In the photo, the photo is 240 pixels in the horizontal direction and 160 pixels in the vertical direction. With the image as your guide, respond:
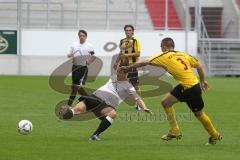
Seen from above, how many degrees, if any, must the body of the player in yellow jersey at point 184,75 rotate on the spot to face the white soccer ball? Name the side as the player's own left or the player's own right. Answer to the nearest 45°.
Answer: approximately 45° to the player's own left

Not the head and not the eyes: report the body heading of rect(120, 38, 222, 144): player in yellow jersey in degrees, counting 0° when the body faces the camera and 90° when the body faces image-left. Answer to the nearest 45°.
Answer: approximately 135°

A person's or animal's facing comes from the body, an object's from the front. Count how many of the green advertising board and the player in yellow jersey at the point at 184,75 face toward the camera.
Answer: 1

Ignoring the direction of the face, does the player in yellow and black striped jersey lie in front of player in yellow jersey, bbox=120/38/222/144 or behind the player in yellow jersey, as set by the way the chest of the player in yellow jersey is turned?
in front

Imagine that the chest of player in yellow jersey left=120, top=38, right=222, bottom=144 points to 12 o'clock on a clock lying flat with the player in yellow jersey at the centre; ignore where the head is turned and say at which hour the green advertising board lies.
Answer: The green advertising board is roughly at 1 o'clock from the player in yellow jersey.

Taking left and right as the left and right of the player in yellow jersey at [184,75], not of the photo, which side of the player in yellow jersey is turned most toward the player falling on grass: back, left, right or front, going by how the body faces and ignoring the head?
front

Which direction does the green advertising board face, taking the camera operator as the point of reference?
facing the viewer

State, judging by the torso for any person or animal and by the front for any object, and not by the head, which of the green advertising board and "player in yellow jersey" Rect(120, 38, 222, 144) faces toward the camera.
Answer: the green advertising board

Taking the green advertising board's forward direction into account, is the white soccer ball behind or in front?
in front

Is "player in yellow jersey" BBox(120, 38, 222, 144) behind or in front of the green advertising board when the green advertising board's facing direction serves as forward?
in front

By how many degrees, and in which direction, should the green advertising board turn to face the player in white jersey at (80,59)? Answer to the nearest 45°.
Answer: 0° — it already faces them

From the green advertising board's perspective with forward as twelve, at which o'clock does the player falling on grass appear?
The player falling on grass is roughly at 12 o'clock from the green advertising board.
